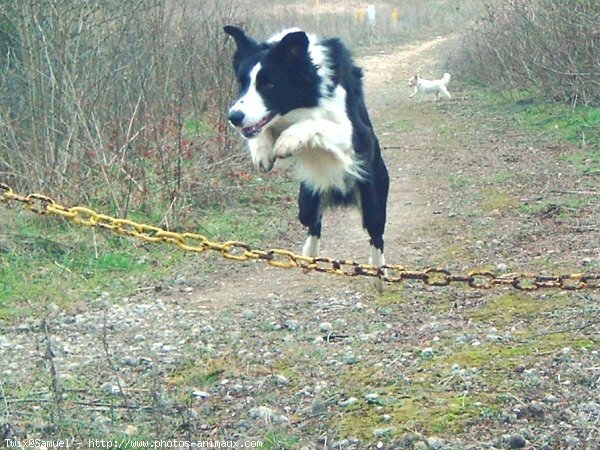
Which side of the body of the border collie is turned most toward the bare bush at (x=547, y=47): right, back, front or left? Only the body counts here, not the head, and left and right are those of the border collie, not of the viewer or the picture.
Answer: back

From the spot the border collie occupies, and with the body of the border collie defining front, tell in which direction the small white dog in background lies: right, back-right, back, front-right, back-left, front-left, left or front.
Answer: back-right

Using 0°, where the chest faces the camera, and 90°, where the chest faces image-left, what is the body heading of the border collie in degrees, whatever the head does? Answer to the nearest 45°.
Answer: approximately 45°

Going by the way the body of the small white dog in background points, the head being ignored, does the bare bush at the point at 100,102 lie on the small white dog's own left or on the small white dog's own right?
on the small white dog's own left

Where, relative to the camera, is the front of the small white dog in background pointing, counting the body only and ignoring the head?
to the viewer's left

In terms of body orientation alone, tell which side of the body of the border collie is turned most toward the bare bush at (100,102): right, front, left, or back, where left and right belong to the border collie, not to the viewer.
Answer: right

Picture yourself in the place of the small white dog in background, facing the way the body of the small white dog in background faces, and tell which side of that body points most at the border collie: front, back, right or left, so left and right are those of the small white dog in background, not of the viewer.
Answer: left
